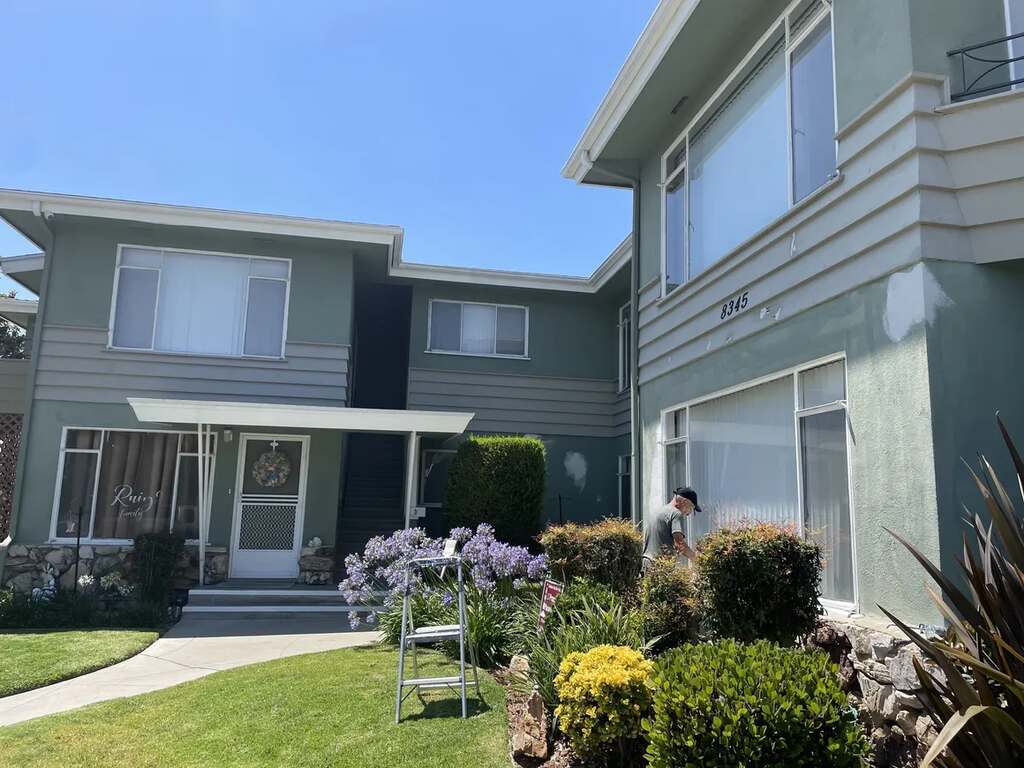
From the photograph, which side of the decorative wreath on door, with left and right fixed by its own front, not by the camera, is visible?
front

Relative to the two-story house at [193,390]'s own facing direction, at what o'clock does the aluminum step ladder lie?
The aluminum step ladder is roughly at 11 o'clock from the two-story house.

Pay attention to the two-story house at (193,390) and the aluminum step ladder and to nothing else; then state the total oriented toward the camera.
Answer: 2

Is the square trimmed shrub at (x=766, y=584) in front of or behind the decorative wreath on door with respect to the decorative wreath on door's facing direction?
in front

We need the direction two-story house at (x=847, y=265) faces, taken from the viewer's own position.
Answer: facing the viewer and to the left of the viewer

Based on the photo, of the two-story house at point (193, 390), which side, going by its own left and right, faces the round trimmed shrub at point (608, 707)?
front

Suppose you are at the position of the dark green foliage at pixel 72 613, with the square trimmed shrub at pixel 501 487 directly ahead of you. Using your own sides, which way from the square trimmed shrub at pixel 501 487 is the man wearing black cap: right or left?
right

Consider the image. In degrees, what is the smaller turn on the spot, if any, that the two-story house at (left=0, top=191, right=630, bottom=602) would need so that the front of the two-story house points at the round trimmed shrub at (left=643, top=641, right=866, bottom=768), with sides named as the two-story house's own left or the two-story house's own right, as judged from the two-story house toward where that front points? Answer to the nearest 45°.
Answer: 0° — it already faces it

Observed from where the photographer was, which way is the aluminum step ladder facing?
facing the viewer

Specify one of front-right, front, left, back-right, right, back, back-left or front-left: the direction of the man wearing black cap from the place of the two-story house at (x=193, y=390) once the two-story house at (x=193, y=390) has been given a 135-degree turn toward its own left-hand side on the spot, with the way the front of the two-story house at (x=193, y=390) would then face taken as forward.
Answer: right

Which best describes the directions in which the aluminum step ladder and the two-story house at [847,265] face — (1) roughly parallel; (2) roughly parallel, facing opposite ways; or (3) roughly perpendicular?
roughly perpendicular

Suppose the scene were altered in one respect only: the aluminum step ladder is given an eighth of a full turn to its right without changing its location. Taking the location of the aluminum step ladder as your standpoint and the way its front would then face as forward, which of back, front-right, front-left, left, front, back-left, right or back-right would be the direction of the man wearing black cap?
back-left

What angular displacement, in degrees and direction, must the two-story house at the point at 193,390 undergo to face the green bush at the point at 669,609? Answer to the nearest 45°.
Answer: approximately 45° to its left

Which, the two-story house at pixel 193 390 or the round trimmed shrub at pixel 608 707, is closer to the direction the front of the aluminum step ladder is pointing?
the round trimmed shrub

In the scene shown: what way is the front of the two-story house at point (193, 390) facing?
toward the camera
